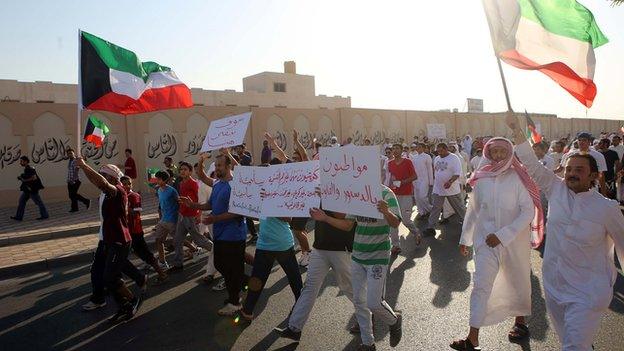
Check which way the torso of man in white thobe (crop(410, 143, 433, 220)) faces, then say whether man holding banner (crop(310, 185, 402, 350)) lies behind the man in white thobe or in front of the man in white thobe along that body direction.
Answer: in front

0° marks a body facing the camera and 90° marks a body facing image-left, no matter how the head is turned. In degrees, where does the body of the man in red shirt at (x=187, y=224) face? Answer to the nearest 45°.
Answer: approximately 90°

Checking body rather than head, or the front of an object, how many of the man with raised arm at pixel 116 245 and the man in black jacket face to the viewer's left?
2

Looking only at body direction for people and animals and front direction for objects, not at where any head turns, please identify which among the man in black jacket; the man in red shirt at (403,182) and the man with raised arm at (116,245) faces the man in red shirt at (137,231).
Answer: the man in red shirt at (403,182)

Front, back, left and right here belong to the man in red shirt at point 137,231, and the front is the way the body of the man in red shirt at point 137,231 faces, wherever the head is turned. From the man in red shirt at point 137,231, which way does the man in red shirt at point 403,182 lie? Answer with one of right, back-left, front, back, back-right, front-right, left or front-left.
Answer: back

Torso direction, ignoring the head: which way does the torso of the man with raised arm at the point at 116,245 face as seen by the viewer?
to the viewer's left

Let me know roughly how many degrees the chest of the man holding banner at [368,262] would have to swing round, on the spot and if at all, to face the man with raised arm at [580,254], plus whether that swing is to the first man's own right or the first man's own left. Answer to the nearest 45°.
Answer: approximately 90° to the first man's own left

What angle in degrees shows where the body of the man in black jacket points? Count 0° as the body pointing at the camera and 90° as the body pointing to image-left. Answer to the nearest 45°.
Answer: approximately 90°

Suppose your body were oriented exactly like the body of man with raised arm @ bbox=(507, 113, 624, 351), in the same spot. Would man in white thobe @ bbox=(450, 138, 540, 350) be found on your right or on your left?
on your right
